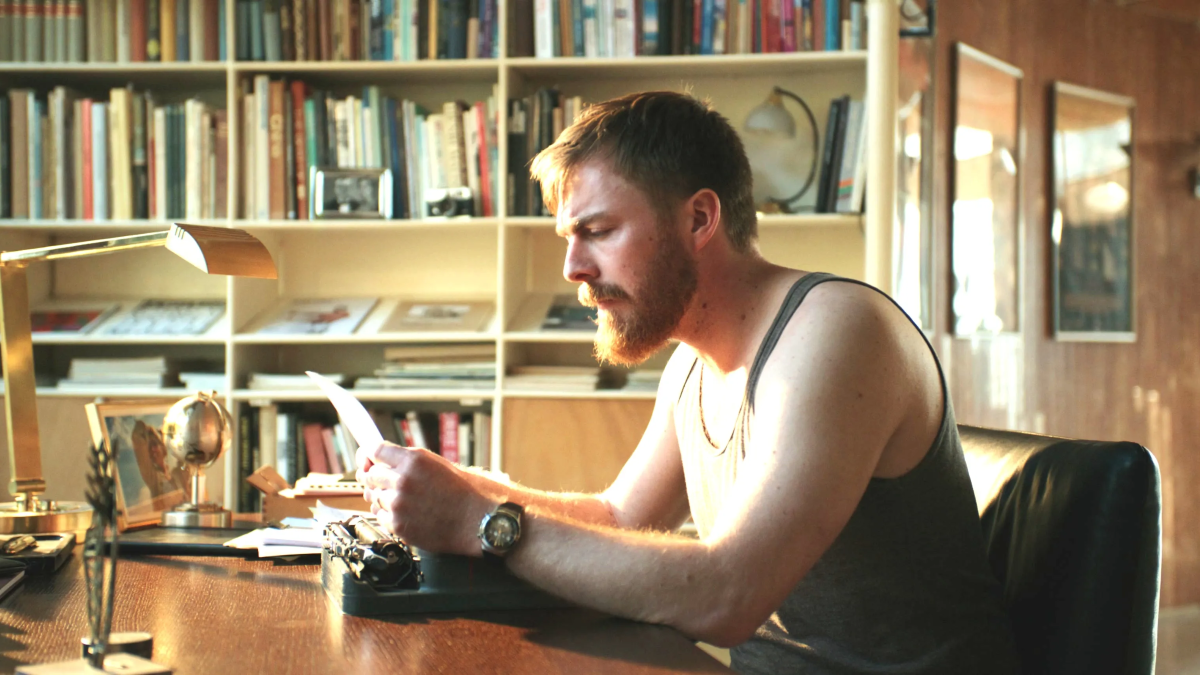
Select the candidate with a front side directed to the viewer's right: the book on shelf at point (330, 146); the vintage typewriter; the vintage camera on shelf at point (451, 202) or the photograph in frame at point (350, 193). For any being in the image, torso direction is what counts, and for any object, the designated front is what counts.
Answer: the vintage typewriter

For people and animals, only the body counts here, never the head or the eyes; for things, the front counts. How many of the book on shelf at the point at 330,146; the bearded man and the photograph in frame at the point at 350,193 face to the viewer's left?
1

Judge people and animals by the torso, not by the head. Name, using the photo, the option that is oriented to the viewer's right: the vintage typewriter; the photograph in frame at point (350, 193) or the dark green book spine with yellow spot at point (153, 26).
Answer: the vintage typewriter

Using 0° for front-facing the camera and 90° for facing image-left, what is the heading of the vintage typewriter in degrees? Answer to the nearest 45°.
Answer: approximately 270°

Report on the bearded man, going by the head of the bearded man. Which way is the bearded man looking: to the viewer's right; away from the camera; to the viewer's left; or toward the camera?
to the viewer's left

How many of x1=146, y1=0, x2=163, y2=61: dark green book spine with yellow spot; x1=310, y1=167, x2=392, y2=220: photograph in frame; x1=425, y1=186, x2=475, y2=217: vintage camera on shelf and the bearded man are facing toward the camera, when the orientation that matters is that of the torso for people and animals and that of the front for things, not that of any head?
3

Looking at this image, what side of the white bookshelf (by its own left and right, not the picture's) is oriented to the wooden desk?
front

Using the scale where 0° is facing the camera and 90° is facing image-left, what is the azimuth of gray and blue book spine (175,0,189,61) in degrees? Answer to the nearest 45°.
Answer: approximately 0°

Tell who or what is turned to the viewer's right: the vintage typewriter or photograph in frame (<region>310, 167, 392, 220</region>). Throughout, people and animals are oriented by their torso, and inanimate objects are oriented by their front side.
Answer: the vintage typewriter

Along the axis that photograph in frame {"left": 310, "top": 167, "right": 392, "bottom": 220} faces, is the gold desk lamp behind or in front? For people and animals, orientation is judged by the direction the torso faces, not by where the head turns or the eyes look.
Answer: in front

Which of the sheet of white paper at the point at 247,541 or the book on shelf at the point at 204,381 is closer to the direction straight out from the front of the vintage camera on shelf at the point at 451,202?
the sheet of white paper

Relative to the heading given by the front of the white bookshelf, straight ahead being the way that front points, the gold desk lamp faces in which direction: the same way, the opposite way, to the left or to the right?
to the left

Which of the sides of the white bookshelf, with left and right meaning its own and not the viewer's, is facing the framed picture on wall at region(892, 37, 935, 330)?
left

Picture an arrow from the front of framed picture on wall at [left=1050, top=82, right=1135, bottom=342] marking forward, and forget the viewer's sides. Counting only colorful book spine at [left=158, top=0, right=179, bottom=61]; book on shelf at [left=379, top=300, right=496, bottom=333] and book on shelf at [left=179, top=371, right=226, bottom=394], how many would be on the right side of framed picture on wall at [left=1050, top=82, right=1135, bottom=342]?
3
